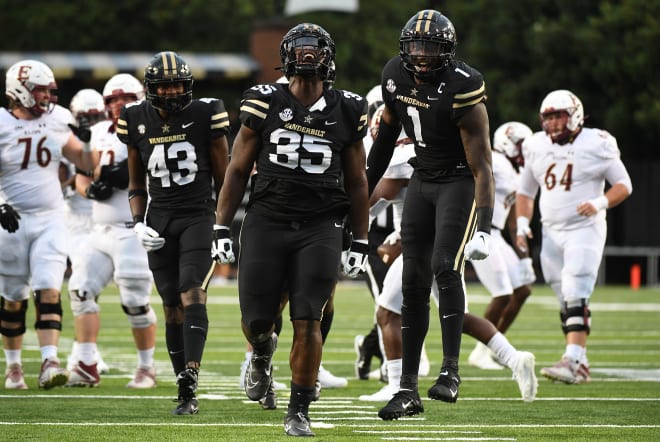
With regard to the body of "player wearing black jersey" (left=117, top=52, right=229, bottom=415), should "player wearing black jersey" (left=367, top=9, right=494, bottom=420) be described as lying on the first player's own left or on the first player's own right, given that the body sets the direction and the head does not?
on the first player's own left

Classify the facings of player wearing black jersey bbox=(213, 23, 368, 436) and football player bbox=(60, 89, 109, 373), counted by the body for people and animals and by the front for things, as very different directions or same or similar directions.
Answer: same or similar directions

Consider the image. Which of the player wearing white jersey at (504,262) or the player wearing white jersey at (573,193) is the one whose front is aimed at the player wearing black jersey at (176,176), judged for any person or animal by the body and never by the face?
the player wearing white jersey at (573,193)

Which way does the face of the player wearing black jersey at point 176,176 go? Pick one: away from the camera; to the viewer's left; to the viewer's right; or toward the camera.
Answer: toward the camera

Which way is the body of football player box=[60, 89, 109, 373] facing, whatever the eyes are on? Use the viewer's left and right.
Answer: facing the viewer

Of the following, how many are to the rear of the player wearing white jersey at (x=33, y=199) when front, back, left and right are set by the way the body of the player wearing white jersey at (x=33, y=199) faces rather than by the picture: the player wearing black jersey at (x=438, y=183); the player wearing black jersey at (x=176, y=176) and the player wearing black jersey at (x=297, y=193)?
0

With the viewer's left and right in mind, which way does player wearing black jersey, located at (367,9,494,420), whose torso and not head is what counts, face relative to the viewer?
facing the viewer and to the left of the viewer

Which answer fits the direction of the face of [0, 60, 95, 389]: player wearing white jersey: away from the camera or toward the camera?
toward the camera

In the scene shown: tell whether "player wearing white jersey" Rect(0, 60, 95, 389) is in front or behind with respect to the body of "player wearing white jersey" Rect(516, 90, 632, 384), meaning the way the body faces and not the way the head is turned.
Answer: in front

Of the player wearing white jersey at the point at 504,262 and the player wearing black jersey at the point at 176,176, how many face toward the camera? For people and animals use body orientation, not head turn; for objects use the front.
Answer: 1

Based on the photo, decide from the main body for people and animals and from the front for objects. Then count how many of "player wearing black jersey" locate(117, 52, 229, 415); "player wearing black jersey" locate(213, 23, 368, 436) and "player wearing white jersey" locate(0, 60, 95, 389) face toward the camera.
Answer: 3

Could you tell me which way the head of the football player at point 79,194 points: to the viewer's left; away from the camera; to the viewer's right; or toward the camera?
toward the camera
